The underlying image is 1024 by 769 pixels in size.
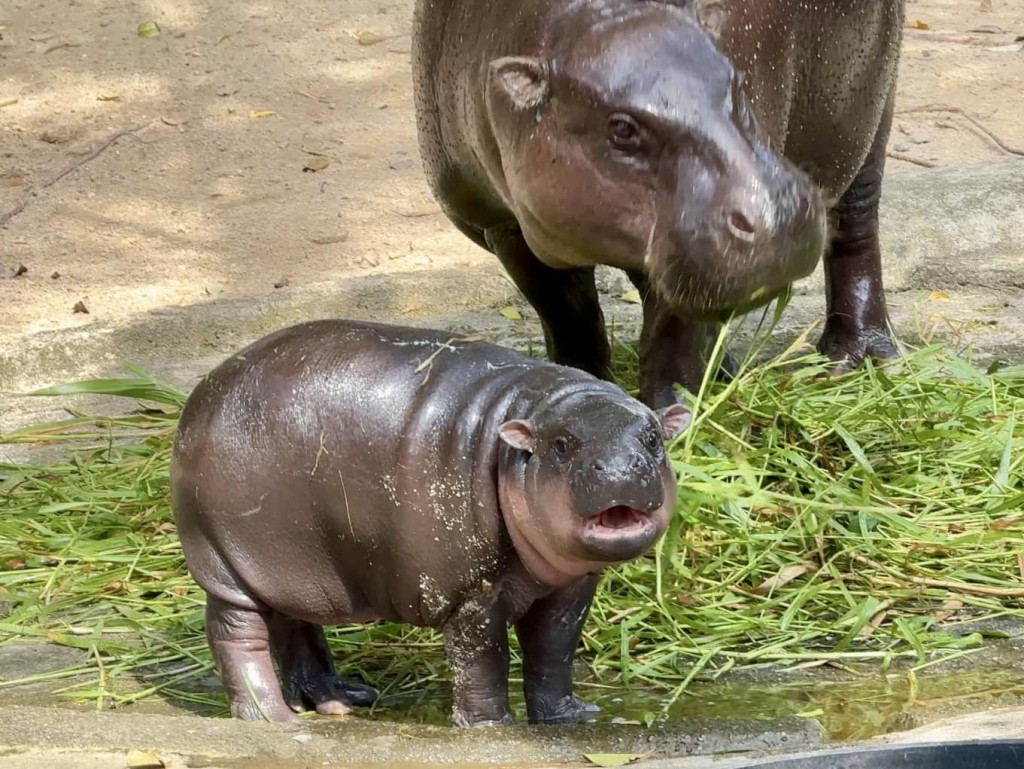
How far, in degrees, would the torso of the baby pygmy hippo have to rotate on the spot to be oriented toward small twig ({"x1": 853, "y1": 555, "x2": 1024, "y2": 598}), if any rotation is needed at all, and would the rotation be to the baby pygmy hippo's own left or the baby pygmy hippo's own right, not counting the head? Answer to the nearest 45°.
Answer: approximately 45° to the baby pygmy hippo's own left

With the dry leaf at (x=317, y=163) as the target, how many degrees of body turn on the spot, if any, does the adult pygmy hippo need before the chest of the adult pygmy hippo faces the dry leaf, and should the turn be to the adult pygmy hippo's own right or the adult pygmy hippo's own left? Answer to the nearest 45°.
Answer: approximately 135° to the adult pygmy hippo's own right

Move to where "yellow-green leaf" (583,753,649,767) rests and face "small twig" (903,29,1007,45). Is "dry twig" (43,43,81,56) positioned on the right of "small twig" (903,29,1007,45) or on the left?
left

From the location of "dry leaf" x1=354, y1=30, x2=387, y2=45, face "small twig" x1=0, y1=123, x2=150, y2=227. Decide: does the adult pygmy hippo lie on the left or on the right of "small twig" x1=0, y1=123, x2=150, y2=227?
left

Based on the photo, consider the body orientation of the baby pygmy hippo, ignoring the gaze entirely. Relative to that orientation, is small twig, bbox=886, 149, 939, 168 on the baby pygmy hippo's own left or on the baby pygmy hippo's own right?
on the baby pygmy hippo's own left

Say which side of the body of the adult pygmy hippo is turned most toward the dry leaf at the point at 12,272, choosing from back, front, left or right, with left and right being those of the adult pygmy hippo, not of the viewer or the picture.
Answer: right

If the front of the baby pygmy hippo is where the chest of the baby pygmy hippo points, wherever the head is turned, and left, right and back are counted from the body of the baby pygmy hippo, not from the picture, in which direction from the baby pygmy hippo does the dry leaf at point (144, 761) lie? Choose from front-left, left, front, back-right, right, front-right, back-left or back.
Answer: right

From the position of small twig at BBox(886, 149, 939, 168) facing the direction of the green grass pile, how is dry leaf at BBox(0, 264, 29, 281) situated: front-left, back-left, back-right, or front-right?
front-right

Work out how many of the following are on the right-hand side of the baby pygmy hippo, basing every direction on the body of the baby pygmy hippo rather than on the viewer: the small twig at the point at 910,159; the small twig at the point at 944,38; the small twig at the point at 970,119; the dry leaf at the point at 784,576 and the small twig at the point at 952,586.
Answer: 0

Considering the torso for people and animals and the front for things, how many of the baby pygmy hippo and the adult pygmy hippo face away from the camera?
0

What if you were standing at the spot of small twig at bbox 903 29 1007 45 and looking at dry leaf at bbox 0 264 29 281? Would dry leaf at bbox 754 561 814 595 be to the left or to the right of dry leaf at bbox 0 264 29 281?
left

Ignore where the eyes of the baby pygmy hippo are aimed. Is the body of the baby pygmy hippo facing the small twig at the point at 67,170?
no

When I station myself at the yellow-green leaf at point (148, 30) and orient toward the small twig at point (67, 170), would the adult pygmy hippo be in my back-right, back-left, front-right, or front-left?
front-left

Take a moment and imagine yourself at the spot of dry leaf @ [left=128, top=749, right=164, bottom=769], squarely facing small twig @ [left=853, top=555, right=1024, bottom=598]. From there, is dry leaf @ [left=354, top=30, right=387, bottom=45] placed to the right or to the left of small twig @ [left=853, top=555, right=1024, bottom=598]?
left

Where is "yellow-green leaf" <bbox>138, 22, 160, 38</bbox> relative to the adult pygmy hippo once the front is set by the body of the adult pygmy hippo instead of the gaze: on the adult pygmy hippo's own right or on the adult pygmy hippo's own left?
on the adult pygmy hippo's own right

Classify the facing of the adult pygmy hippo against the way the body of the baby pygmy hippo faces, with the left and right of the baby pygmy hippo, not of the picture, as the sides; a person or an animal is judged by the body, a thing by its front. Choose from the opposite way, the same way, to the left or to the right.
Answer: to the right

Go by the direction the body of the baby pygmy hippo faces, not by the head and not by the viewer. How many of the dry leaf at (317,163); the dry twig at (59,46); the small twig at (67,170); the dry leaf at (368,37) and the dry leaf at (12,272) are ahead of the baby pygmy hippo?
0

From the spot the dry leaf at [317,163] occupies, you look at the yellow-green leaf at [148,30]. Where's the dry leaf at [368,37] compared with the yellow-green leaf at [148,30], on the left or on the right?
right

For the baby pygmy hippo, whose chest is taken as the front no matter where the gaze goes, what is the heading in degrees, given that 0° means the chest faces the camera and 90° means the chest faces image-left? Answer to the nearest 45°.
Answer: approximately 315°
